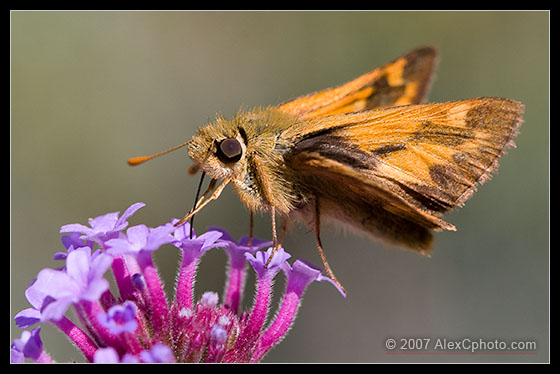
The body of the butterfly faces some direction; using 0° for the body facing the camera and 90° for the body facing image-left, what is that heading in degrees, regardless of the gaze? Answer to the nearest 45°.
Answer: approximately 90°

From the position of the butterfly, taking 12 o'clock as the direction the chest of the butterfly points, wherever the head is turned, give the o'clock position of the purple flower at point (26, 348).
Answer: The purple flower is roughly at 11 o'clock from the butterfly.
